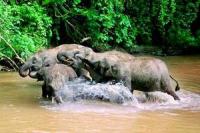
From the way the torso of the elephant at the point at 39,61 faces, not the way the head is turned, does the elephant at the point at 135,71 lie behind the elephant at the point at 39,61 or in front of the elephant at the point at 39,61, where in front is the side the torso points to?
behind

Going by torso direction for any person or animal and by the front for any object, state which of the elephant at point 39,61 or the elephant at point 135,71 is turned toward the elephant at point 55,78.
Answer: the elephant at point 135,71

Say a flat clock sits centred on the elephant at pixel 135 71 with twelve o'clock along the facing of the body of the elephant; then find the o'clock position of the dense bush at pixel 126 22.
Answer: The dense bush is roughly at 3 o'clock from the elephant.

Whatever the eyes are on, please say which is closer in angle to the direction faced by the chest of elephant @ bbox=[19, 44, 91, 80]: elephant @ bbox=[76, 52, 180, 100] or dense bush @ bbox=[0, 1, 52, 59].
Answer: the dense bush

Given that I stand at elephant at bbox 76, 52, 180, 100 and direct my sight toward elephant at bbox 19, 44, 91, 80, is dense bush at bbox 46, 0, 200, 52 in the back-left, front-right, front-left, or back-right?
front-right

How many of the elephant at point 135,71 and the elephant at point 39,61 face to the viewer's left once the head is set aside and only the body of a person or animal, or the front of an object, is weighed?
2

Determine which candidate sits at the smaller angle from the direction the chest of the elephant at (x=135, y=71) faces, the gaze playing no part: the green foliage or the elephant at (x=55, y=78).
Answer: the elephant

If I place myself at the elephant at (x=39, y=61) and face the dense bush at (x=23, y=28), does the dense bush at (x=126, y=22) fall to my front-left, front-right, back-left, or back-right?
front-right

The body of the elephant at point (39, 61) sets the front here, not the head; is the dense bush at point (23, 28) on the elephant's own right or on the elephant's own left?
on the elephant's own right

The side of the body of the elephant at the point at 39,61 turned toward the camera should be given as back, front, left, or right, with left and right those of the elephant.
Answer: left

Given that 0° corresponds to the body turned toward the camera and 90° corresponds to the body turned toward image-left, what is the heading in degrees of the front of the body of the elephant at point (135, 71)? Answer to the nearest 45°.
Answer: approximately 90°

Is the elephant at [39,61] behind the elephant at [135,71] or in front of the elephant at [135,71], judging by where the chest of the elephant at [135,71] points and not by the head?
in front

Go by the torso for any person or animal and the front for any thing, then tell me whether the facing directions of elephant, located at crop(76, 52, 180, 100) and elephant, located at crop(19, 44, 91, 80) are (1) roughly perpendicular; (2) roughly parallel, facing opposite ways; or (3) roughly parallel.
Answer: roughly parallel

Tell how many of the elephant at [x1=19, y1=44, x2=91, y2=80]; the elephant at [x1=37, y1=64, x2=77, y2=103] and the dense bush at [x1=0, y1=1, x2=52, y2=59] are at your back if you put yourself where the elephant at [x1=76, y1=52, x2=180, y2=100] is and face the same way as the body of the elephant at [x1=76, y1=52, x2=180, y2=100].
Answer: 0
